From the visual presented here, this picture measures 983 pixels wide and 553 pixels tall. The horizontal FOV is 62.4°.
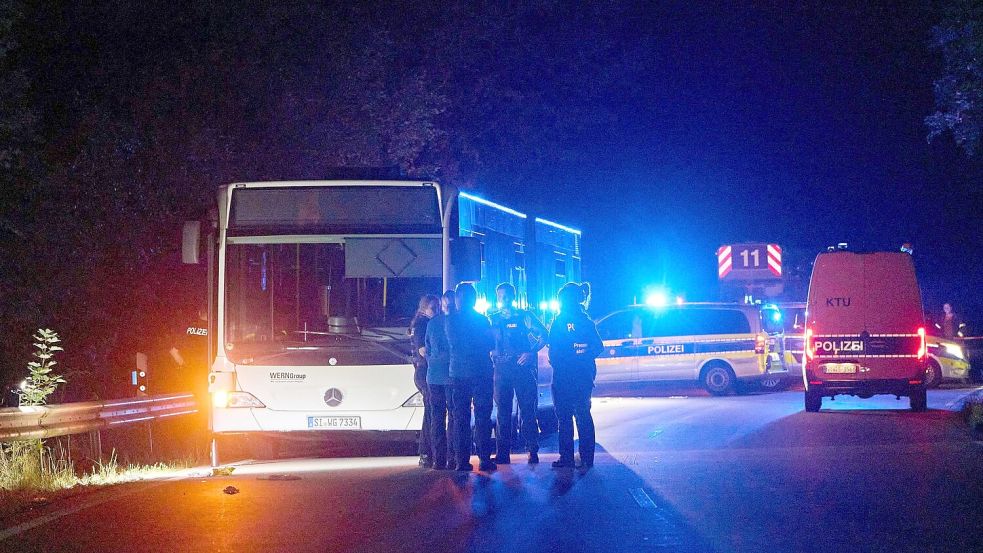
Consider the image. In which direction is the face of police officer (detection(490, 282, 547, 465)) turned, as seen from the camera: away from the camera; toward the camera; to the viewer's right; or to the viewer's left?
toward the camera

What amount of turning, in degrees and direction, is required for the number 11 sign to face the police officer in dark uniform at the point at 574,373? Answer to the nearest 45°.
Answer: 0° — it already faces them

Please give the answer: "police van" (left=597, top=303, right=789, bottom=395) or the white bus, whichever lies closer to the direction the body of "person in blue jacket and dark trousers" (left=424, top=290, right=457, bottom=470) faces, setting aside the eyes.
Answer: the police van

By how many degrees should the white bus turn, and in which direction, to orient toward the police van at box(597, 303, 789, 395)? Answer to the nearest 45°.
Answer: approximately 135° to its left

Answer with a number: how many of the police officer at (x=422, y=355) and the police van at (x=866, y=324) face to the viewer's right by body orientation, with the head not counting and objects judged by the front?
1

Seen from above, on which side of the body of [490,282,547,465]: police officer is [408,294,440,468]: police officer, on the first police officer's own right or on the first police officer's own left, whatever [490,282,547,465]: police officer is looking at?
on the first police officer's own right

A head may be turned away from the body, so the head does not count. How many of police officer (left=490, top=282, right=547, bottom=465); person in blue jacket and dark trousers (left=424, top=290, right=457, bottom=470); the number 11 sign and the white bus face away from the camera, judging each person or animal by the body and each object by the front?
0

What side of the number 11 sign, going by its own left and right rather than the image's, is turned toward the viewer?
front

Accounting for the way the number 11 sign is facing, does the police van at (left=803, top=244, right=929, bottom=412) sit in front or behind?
in front

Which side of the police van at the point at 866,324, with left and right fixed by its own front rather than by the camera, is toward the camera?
back

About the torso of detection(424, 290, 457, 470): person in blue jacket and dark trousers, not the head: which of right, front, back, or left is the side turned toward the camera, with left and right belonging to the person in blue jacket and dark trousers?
right

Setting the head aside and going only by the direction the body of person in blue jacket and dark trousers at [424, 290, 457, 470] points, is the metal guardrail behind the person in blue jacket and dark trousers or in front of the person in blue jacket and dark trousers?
behind

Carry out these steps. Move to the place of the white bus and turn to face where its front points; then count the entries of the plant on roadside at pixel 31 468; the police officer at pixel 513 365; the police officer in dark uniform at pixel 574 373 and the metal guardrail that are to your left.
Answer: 2

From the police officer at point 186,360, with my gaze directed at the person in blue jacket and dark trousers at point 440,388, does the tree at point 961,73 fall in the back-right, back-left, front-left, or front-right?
front-left

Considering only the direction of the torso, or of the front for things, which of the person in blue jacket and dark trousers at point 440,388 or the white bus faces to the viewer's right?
the person in blue jacket and dark trousers

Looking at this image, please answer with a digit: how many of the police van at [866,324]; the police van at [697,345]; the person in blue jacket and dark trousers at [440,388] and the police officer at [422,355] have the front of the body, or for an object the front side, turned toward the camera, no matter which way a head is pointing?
0

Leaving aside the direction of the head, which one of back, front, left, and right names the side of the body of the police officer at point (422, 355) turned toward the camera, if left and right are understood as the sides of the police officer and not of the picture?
right
